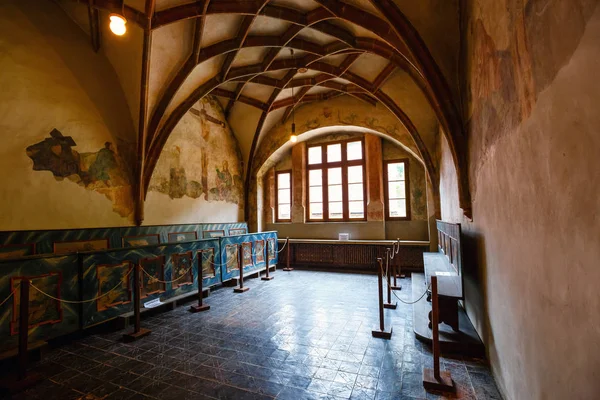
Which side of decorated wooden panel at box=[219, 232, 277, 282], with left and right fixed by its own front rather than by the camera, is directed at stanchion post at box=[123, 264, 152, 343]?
right

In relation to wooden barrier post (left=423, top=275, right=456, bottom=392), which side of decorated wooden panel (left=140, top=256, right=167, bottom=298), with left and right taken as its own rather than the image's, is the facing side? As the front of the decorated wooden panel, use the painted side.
front

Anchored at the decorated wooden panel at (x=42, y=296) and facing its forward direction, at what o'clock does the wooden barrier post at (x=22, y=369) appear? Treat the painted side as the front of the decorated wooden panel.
The wooden barrier post is roughly at 2 o'clock from the decorated wooden panel.

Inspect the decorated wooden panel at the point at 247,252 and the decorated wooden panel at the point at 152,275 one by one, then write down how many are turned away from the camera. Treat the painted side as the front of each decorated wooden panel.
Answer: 0

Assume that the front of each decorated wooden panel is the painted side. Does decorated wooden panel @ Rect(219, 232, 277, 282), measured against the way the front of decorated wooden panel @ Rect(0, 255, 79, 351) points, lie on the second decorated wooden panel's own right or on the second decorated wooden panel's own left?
on the second decorated wooden panel's own left

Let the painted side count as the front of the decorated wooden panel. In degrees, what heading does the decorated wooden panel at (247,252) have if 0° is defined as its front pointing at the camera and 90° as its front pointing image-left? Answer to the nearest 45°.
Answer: approximately 315°

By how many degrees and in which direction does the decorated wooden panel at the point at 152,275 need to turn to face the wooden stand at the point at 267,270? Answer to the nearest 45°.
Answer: approximately 90° to its left

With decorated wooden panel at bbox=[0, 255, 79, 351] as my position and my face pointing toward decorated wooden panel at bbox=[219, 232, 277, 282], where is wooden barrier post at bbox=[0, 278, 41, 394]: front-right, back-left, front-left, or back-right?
back-right

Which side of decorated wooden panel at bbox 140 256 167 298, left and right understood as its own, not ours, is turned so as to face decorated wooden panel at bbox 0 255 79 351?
right

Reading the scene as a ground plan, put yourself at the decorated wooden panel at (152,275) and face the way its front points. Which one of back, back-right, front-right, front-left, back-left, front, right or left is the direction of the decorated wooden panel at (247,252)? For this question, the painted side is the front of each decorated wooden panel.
left

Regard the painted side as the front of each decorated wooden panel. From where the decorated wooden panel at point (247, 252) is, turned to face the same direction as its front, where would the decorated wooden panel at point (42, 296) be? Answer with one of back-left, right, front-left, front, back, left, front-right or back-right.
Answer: right

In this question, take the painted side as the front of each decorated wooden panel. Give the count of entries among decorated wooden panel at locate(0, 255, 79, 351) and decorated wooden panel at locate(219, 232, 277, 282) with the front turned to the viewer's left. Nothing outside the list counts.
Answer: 0
